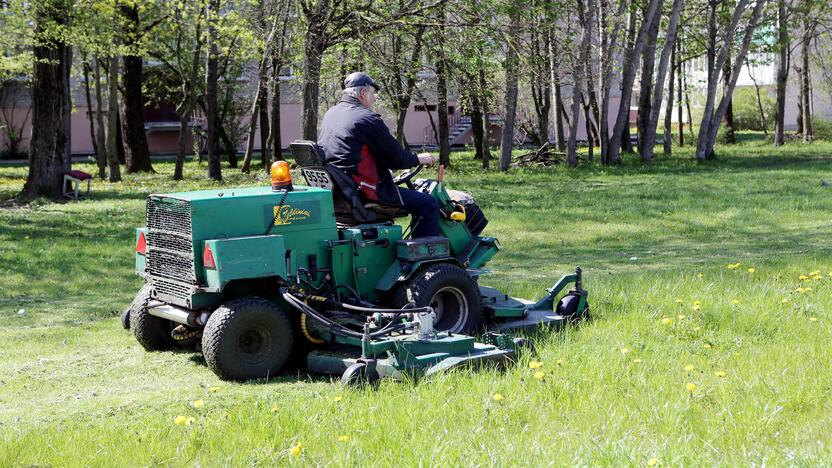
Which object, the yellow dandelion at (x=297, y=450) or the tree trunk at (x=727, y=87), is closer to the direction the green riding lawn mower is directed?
the tree trunk

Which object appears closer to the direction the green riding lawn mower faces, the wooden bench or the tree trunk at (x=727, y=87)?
the tree trunk

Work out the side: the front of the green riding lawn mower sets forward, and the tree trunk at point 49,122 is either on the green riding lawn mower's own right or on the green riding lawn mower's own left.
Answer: on the green riding lawn mower's own left

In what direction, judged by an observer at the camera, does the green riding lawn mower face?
facing away from the viewer and to the right of the viewer

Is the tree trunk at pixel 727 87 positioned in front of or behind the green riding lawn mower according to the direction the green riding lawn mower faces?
in front

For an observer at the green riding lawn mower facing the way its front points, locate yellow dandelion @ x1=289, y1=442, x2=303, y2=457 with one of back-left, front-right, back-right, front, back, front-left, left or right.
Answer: back-right

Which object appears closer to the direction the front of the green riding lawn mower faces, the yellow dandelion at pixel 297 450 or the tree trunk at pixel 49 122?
the tree trunk

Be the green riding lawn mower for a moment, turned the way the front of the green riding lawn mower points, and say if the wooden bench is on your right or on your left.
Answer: on your left
